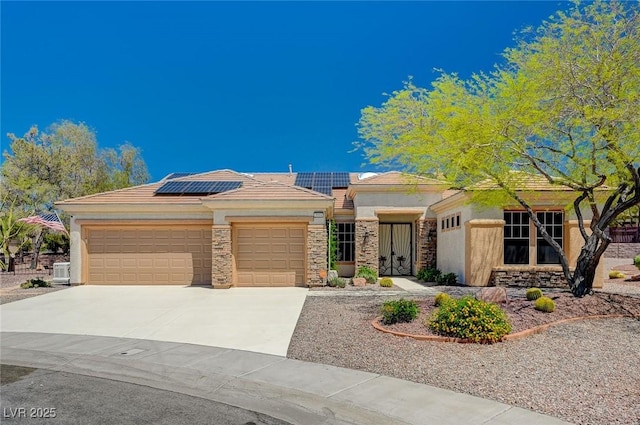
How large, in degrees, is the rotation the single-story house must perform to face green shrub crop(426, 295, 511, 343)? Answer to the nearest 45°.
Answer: approximately 45° to its left

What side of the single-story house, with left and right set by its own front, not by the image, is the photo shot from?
front

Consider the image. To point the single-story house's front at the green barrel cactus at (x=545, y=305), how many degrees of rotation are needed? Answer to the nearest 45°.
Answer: approximately 45° to its left

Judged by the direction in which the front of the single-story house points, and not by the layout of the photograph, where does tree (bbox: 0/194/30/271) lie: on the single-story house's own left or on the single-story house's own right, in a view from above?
on the single-story house's own right

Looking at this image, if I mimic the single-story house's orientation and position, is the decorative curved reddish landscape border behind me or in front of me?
in front

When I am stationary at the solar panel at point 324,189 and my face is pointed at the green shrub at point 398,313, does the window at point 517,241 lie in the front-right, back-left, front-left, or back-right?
front-left

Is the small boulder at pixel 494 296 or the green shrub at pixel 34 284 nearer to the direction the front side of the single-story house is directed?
the small boulder

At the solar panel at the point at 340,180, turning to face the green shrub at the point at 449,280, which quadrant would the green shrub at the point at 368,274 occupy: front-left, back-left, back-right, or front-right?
front-right

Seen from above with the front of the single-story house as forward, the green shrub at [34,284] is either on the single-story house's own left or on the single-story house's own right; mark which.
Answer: on the single-story house's own right

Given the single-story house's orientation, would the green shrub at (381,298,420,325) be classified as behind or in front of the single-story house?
in front
